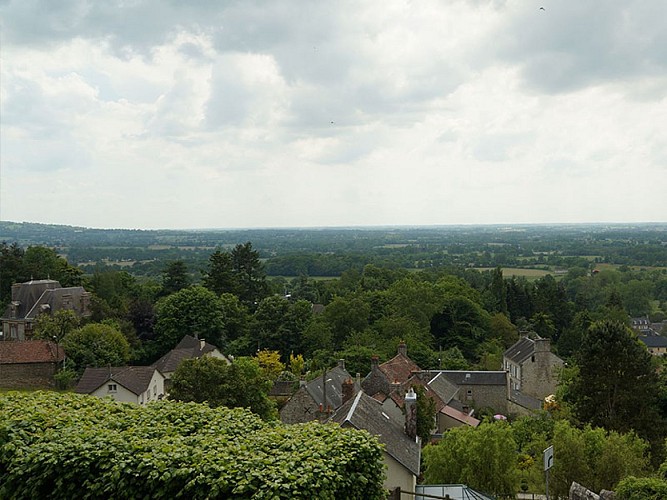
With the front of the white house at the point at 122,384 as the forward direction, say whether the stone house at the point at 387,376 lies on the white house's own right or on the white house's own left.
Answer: on the white house's own left

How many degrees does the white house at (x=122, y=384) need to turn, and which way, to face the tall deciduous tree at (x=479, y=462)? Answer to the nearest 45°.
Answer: approximately 45° to its left

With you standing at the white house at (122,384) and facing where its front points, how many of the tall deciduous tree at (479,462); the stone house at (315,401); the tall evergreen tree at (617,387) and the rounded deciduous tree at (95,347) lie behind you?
1

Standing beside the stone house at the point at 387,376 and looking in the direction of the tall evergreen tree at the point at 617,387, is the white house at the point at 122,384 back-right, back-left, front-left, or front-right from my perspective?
back-right

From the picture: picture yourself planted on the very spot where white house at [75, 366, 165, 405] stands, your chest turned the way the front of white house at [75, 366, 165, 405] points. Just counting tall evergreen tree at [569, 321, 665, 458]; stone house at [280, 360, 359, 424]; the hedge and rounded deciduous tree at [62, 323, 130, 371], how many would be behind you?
1

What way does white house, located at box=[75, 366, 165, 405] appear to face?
toward the camera

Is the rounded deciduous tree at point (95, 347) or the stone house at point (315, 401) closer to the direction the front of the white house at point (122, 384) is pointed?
the stone house

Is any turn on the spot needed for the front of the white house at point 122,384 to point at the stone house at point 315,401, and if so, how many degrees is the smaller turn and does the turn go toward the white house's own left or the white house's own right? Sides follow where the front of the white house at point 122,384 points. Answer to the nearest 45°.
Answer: approximately 45° to the white house's own left

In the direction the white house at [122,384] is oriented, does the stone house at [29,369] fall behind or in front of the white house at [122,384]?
behind

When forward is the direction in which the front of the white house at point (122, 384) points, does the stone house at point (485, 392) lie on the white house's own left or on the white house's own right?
on the white house's own left

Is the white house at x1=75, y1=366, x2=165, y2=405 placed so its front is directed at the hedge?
yes

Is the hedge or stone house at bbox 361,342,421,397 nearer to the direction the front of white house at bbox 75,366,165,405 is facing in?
the hedge
